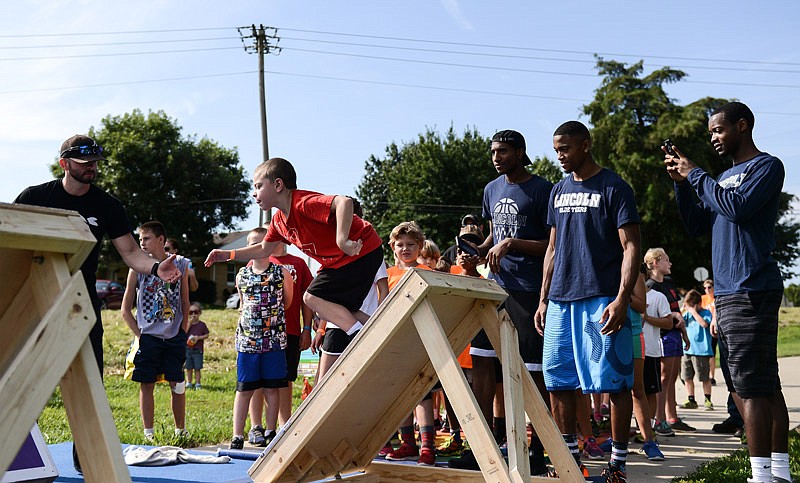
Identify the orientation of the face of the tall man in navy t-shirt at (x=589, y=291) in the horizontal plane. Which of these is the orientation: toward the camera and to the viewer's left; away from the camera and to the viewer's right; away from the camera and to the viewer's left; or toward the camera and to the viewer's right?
toward the camera and to the viewer's left

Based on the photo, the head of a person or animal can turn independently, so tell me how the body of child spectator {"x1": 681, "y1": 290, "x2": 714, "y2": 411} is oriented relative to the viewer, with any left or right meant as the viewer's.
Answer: facing the viewer and to the left of the viewer

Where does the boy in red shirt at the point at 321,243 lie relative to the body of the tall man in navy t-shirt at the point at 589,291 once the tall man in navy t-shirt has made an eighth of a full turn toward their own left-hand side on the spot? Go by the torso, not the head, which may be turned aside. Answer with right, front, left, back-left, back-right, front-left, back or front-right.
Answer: right

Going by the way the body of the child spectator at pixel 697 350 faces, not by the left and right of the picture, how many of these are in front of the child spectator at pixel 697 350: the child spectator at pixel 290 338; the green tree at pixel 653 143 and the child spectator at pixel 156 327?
2

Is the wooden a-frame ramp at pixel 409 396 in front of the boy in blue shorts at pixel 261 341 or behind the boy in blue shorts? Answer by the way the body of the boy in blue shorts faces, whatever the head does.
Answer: in front

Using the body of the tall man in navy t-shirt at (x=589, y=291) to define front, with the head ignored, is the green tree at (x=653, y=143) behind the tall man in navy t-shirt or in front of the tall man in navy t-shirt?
behind

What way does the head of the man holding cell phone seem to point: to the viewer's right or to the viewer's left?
to the viewer's left

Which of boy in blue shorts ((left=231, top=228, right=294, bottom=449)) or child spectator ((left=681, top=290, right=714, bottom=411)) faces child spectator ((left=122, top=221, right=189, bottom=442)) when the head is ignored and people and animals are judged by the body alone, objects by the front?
child spectator ((left=681, top=290, right=714, bottom=411))

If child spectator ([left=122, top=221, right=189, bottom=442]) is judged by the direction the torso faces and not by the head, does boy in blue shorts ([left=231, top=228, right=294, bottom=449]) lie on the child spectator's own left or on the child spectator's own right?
on the child spectator's own left

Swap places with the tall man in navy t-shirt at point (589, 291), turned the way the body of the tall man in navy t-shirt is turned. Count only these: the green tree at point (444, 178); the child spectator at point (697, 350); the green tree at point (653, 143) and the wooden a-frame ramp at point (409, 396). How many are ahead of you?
1

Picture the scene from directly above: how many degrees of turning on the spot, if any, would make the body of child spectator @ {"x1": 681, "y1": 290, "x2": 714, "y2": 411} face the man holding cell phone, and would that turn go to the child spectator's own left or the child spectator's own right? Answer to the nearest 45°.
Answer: approximately 45° to the child spectator's own left

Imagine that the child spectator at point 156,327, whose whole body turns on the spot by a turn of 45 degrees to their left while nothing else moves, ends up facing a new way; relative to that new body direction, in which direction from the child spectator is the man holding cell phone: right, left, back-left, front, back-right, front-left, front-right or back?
front

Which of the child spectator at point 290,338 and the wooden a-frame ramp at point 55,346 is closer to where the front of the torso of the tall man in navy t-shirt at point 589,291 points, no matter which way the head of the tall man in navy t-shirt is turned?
the wooden a-frame ramp

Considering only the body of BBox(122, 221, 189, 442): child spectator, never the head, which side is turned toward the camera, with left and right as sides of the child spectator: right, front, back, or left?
front

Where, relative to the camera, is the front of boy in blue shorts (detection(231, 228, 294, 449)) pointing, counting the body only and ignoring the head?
toward the camera

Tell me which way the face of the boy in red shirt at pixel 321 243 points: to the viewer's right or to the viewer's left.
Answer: to the viewer's left

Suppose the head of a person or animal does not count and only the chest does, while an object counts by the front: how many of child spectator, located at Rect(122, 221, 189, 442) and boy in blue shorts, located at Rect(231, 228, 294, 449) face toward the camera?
2
